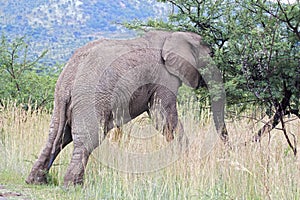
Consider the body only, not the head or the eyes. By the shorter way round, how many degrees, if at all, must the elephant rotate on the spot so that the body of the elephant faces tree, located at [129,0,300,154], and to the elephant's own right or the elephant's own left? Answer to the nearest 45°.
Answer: approximately 45° to the elephant's own right

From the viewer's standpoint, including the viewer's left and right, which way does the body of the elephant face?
facing away from the viewer and to the right of the viewer

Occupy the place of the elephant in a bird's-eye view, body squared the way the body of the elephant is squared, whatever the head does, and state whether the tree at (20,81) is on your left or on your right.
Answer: on your left
